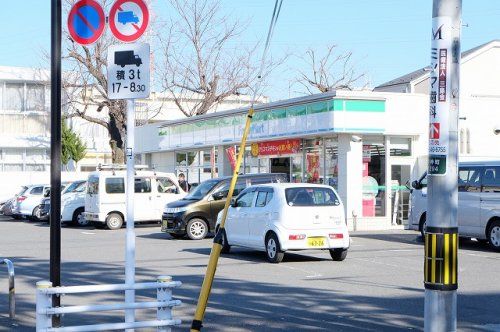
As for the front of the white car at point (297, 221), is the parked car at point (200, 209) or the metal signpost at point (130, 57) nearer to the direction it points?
the parked car

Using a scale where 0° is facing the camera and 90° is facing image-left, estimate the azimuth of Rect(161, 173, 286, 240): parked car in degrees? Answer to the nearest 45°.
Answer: approximately 45°

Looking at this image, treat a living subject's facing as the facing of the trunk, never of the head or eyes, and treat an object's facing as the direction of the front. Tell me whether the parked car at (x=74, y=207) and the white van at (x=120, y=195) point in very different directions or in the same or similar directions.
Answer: very different directions

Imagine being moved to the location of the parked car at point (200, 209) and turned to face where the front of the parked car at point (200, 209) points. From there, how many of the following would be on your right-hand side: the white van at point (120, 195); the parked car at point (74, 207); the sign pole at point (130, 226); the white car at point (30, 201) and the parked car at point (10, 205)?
4

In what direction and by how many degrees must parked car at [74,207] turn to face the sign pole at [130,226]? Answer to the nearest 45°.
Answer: approximately 45° to its left

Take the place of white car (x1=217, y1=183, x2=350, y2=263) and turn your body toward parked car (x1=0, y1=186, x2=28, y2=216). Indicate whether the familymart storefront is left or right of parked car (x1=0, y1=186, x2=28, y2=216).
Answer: right

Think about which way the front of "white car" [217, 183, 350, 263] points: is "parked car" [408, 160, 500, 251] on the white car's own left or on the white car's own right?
on the white car's own right

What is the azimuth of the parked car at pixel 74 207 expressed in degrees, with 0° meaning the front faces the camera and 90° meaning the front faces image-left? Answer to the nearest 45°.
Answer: approximately 45°

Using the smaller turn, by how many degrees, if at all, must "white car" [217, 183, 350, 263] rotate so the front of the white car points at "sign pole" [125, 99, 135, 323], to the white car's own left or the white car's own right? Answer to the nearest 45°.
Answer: approximately 135° to the white car's own left

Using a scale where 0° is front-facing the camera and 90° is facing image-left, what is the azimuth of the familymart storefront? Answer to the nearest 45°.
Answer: approximately 45°

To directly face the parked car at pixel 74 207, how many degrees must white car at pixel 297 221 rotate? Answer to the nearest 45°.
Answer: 0° — it already faces it

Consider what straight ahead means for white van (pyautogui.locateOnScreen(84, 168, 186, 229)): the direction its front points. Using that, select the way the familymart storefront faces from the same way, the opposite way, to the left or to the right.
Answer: the opposite way
